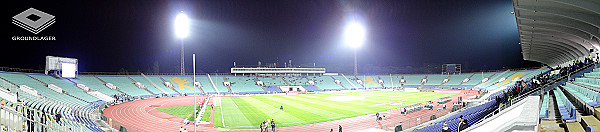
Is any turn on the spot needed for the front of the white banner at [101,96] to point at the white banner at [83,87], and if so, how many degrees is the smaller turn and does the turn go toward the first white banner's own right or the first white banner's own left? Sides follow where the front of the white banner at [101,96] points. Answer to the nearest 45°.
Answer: approximately 180°

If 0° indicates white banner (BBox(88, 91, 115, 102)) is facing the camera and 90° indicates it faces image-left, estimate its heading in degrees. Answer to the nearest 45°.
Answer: approximately 315°

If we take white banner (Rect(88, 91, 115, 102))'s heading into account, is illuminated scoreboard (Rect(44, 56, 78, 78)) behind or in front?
behind
